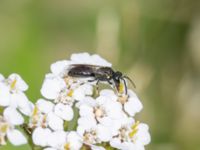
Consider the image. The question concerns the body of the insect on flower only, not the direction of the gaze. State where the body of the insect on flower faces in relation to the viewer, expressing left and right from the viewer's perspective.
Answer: facing to the right of the viewer
